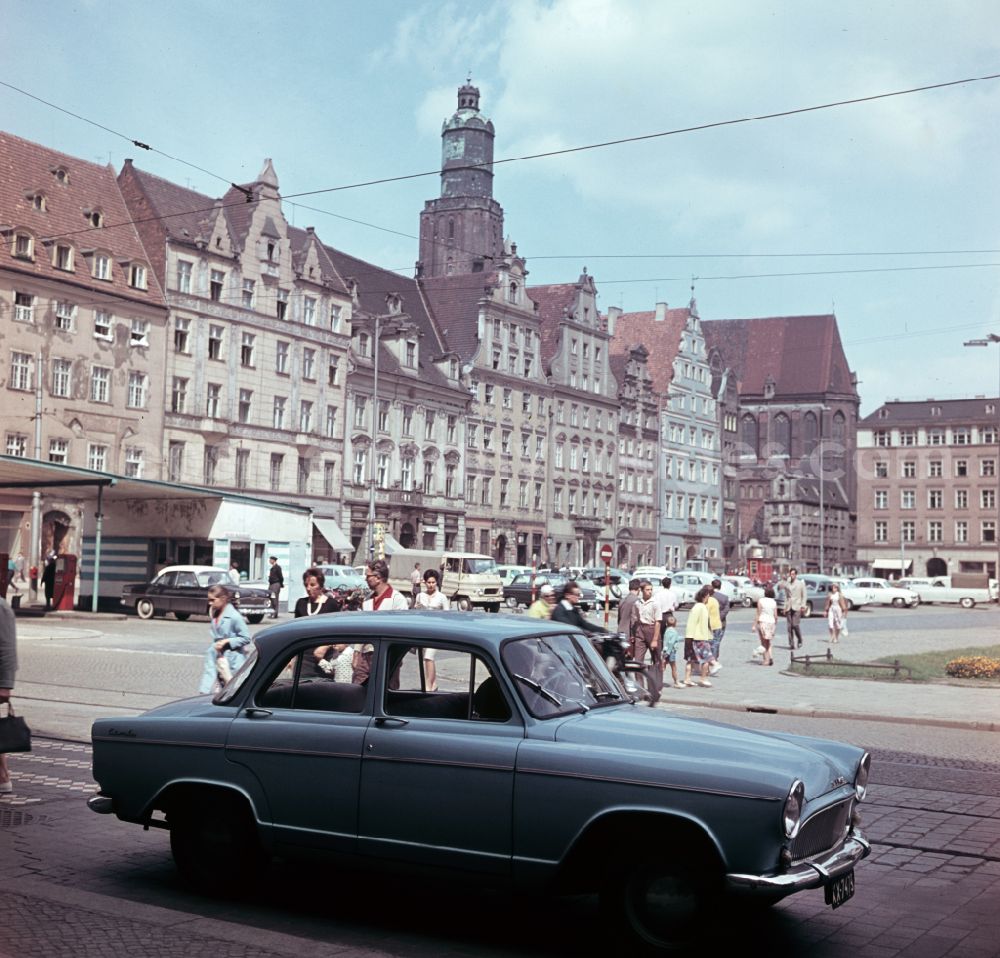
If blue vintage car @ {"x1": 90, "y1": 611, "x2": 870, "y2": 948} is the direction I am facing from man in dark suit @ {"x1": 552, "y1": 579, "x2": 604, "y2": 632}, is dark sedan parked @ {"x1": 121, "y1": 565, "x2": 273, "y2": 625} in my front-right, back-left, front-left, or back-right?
back-right

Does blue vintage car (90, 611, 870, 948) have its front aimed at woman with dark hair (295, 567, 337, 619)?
no

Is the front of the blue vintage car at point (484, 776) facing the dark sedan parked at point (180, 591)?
no

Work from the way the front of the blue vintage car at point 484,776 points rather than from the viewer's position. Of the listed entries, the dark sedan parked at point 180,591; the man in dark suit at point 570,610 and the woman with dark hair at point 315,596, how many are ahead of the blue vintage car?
0

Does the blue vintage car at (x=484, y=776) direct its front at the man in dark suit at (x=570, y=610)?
no

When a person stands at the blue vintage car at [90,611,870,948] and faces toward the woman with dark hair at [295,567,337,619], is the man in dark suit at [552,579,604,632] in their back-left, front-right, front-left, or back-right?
front-right

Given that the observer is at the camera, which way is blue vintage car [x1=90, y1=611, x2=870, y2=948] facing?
facing the viewer and to the right of the viewer
